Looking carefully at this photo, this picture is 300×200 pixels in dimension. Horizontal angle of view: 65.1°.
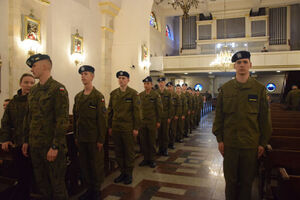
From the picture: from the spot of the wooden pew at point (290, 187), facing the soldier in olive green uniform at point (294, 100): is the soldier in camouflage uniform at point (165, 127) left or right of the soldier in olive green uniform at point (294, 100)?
left

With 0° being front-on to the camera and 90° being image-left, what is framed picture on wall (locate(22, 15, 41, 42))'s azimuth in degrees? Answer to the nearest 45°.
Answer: approximately 315°

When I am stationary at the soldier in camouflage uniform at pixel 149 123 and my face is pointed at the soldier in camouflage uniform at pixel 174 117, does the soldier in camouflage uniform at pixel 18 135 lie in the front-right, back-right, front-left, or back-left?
back-left

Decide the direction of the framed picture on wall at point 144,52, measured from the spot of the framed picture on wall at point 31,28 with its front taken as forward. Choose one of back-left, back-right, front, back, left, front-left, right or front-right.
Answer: left

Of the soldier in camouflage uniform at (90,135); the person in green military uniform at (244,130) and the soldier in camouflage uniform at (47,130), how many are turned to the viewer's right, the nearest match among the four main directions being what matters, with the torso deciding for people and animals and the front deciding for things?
0

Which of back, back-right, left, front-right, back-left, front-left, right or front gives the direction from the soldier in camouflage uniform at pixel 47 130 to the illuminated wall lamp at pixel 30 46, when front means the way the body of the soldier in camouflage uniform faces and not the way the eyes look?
back-right

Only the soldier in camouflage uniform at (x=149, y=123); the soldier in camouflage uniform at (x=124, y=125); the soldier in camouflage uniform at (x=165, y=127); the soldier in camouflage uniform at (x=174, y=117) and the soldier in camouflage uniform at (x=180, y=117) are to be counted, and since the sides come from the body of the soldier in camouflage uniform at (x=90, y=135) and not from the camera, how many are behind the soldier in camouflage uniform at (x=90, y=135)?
5

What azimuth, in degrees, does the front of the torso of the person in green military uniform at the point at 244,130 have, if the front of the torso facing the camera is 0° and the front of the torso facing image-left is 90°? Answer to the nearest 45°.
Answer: approximately 0°

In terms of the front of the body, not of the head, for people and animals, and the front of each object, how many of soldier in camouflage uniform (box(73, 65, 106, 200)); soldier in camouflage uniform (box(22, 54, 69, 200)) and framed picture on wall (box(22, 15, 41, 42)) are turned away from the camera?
0

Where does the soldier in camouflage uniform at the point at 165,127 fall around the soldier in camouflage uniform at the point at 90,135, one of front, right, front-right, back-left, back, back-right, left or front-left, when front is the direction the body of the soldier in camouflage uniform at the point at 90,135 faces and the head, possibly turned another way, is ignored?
back

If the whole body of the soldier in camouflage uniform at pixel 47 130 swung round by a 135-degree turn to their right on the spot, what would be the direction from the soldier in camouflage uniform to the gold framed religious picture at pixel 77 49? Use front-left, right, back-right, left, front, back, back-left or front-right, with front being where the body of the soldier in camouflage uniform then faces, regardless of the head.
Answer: front

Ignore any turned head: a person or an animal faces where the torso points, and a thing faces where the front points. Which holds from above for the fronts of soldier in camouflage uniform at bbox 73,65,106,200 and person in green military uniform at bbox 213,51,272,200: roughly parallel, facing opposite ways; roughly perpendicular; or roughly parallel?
roughly parallel

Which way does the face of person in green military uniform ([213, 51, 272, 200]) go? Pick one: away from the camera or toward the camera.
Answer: toward the camera

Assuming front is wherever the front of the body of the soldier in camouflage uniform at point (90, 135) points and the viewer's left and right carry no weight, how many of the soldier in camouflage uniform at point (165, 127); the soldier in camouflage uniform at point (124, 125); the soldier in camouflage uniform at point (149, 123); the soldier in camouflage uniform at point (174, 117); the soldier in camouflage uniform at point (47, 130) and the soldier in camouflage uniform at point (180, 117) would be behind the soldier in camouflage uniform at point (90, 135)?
5

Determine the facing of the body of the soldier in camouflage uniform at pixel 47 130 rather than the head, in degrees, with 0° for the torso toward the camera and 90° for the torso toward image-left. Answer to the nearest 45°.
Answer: approximately 45°

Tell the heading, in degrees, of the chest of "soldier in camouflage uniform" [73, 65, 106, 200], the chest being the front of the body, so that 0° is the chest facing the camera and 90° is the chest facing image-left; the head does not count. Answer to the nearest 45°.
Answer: approximately 45°

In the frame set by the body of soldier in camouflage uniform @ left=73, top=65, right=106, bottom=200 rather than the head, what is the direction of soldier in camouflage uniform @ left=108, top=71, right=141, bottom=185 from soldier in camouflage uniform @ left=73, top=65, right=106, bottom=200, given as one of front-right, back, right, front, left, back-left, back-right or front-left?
back

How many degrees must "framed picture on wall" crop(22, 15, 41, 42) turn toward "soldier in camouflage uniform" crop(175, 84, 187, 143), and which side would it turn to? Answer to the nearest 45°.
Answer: approximately 45° to its left

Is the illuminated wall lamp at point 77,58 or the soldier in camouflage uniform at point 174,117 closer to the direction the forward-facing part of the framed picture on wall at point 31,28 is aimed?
the soldier in camouflage uniform
